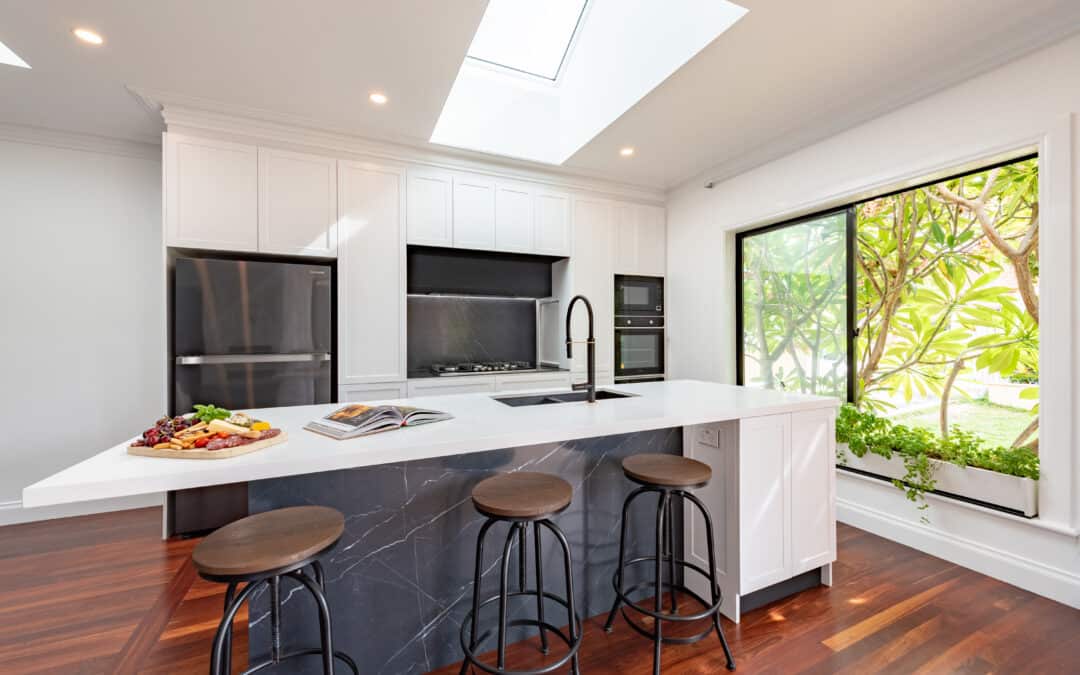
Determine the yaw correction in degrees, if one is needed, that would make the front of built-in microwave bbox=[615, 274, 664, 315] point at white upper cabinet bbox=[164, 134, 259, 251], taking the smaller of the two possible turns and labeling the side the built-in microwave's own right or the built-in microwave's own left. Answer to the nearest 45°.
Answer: approximately 90° to the built-in microwave's own right

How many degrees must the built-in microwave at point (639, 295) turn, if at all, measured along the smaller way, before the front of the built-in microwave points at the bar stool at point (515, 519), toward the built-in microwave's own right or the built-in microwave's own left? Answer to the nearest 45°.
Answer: approximately 45° to the built-in microwave's own right

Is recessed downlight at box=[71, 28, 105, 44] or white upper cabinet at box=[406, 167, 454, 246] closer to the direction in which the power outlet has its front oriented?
the recessed downlight

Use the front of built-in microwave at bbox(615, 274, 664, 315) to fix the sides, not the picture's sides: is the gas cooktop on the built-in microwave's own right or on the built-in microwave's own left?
on the built-in microwave's own right

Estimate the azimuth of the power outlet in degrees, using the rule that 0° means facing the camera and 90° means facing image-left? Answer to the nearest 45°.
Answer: approximately 45°

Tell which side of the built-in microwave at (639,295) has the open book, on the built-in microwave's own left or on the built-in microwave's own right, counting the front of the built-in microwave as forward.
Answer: on the built-in microwave's own right

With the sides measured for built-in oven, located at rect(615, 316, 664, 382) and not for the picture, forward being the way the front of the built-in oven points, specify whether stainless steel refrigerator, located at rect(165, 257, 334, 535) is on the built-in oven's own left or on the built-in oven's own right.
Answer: on the built-in oven's own right
